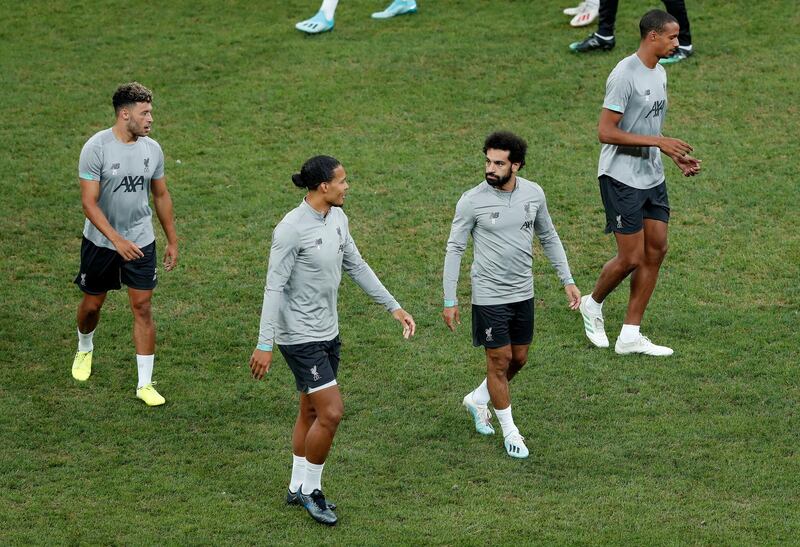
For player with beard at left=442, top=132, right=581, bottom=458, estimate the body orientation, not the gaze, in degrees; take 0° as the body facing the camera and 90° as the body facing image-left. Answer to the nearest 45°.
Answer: approximately 315°

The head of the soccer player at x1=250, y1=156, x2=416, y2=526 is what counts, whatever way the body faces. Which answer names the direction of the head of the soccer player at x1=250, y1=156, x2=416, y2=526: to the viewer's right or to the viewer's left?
to the viewer's right

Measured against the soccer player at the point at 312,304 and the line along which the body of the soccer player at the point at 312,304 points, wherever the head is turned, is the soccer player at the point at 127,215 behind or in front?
behind

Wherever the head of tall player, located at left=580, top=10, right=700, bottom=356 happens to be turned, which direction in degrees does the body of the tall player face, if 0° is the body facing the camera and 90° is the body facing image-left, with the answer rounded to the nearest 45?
approximately 315°

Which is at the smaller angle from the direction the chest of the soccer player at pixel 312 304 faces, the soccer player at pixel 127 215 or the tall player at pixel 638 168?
the tall player

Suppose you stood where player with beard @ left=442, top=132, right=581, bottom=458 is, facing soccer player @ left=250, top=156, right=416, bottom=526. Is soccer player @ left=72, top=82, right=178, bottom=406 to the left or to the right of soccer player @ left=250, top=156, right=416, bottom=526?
right
